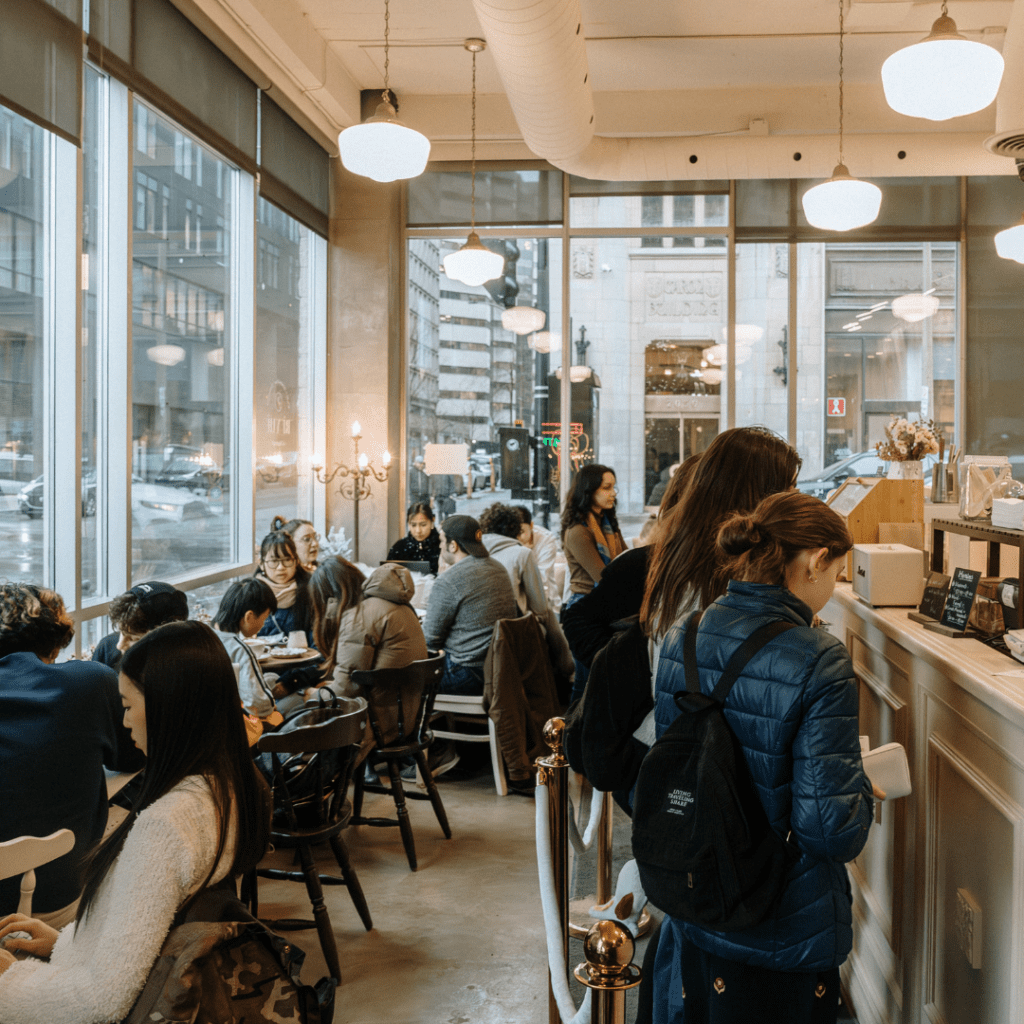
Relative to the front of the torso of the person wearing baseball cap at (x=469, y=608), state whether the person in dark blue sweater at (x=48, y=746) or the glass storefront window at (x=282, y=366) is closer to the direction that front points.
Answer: the glass storefront window

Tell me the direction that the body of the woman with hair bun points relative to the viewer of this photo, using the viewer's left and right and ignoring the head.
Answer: facing away from the viewer and to the right of the viewer

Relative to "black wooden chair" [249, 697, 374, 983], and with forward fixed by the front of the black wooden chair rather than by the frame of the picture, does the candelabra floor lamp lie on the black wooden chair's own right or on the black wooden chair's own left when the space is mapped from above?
on the black wooden chair's own right

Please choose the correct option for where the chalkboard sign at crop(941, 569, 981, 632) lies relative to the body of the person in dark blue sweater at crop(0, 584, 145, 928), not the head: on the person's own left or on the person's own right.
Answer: on the person's own right

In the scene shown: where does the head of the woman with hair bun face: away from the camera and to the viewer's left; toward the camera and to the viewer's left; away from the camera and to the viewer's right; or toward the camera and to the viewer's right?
away from the camera and to the viewer's right

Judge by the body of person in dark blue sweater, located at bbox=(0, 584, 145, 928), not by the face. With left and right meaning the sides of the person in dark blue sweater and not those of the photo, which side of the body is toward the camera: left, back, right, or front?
back

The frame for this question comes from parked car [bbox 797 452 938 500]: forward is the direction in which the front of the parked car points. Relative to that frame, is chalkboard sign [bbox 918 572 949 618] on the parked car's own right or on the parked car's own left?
on the parked car's own left

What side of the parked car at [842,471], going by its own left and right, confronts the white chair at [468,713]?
left
